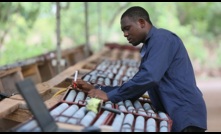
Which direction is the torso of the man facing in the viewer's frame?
to the viewer's left

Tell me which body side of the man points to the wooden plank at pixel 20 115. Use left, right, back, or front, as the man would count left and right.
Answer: front

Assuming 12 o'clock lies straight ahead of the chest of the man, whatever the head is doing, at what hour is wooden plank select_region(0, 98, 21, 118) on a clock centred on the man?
The wooden plank is roughly at 12 o'clock from the man.

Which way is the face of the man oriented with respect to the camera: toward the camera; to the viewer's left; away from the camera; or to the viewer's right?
to the viewer's left
